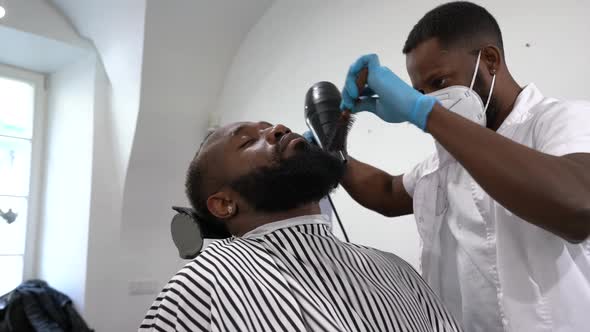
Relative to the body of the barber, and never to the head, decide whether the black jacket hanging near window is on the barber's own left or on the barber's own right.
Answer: on the barber's own right

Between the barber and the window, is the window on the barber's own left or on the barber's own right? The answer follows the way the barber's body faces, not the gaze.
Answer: on the barber's own right

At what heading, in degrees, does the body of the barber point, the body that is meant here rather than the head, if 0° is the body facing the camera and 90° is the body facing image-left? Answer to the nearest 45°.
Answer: approximately 45°
